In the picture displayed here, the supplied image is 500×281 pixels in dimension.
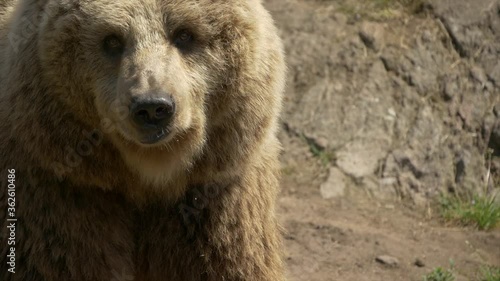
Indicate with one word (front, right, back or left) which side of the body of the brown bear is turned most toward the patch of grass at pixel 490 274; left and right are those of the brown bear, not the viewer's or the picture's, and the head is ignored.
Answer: left

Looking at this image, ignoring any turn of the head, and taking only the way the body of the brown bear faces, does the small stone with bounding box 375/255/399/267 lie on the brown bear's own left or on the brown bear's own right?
on the brown bear's own left

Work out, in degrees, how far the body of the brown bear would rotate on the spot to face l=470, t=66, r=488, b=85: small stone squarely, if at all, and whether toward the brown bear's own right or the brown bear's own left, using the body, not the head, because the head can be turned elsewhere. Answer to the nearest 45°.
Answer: approximately 135° to the brown bear's own left

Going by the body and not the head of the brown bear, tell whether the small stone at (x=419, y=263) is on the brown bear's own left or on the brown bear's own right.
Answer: on the brown bear's own left

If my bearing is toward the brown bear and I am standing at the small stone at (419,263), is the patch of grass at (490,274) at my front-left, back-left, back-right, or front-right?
back-left

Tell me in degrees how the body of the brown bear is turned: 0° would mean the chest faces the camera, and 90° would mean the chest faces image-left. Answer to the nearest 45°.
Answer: approximately 0°
